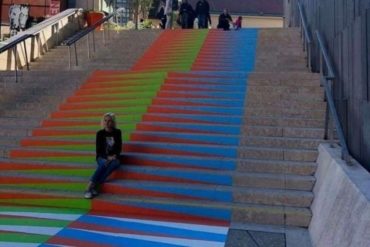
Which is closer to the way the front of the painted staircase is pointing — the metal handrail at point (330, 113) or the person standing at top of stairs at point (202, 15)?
the metal handrail

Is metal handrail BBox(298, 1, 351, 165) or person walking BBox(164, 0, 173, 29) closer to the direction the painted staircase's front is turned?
the metal handrail

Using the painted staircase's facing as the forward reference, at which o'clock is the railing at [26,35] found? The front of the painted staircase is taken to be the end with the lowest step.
The railing is roughly at 5 o'clock from the painted staircase.

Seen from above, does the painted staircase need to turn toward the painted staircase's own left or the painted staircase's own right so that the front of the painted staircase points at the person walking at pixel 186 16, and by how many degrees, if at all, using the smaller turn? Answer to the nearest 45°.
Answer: approximately 180°

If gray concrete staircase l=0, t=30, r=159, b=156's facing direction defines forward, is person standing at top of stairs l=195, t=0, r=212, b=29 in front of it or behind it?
behind

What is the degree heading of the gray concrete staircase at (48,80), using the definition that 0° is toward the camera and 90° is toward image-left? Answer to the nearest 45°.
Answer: approximately 0°

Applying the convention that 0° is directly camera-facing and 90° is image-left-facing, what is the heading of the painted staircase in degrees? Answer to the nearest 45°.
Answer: approximately 0°
